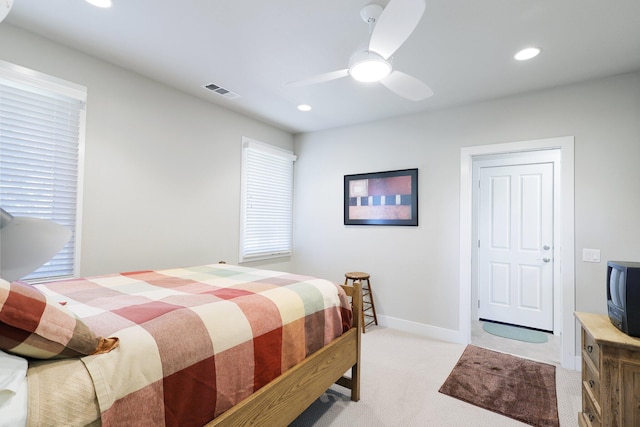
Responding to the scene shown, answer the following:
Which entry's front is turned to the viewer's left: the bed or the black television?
the black television

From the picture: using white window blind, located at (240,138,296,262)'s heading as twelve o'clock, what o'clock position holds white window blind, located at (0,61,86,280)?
white window blind, located at (0,61,86,280) is roughly at 3 o'clock from white window blind, located at (240,138,296,262).

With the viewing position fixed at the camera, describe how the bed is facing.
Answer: facing away from the viewer and to the right of the viewer

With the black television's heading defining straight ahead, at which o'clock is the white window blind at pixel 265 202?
The white window blind is roughly at 12 o'clock from the black television.

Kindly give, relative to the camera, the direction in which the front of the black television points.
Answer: facing to the left of the viewer

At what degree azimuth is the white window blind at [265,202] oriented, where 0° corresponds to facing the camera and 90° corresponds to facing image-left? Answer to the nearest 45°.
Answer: approximately 315°

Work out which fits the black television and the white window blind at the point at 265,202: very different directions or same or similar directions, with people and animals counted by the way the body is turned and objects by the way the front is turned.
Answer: very different directions

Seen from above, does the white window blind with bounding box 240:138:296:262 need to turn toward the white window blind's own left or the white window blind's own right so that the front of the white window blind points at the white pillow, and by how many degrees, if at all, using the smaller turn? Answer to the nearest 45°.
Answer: approximately 45° to the white window blind's own right

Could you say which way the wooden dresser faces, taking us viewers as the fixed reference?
facing to the left of the viewer
